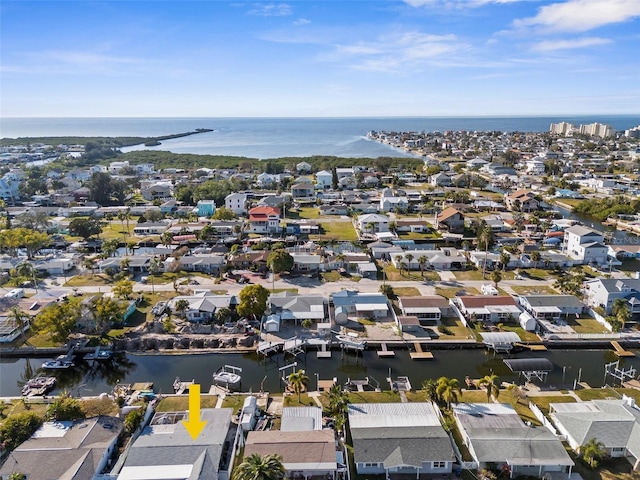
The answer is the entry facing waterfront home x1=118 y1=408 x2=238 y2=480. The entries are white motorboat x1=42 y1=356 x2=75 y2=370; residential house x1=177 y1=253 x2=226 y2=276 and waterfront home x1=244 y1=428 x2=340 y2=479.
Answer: the residential house

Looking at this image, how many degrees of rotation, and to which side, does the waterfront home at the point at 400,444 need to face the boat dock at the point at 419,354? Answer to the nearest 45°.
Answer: approximately 180°

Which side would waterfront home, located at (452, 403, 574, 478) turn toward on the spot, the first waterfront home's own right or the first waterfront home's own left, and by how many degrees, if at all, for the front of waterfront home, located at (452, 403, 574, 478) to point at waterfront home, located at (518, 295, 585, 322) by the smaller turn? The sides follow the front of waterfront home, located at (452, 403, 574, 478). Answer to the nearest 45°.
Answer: approximately 180°

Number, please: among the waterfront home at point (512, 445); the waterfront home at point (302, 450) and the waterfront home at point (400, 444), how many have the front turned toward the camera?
3

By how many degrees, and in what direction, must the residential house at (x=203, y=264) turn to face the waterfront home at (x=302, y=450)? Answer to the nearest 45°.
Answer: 0° — it already faces it

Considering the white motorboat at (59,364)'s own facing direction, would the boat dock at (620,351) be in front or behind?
behind

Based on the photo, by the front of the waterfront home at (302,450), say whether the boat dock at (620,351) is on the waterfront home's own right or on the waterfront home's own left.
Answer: on the waterfront home's own left

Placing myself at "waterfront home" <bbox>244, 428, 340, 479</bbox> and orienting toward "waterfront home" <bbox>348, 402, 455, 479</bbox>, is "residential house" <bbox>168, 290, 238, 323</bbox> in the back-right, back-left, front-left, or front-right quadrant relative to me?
back-left

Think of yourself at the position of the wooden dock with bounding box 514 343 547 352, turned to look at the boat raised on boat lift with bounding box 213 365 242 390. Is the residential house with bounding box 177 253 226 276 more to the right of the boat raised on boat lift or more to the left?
right

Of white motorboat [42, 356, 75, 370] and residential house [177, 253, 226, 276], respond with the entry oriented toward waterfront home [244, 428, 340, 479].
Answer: the residential house

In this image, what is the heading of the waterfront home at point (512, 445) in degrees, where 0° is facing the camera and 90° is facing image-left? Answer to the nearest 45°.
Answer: approximately 0°

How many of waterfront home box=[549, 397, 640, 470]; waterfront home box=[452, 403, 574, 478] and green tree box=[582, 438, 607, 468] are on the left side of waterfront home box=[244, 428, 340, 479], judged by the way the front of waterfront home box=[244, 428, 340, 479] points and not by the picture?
3

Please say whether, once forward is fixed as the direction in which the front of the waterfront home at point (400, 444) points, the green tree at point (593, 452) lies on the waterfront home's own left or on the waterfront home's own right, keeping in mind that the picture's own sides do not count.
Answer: on the waterfront home's own left

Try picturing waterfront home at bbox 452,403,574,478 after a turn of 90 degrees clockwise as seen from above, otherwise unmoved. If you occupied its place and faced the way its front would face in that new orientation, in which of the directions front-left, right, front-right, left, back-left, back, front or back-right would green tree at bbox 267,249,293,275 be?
front-right

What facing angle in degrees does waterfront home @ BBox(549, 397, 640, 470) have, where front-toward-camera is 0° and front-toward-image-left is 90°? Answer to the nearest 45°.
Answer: approximately 0°
